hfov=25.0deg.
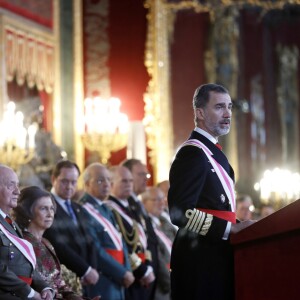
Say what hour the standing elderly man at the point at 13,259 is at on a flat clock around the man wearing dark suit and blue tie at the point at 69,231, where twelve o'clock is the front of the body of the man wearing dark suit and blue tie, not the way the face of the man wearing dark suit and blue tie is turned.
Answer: The standing elderly man is roughly at 2 o'clock from the man wearing dark suit and blue tie.

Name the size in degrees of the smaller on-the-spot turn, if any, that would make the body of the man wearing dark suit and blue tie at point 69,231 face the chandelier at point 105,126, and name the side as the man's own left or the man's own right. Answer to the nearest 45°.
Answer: approximately 135° to the man's own left

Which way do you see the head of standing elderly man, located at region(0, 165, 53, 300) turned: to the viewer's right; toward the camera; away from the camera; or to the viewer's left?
to the viewer's right

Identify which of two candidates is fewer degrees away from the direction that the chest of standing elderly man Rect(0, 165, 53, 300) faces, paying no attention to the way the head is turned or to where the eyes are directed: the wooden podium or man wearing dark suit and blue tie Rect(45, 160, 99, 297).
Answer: the wooden podium

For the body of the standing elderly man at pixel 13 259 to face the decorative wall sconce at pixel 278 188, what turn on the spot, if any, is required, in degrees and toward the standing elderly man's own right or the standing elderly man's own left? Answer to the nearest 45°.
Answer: approximately 90° to the standing elderly man's own left

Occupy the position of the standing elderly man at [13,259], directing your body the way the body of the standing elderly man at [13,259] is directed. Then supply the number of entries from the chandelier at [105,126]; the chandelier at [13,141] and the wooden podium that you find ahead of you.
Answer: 1

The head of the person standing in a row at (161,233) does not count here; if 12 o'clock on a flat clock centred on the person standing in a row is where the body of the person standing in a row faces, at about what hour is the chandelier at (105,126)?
The chandelier is roughly at 7 o'clock from the person standing in a row.
